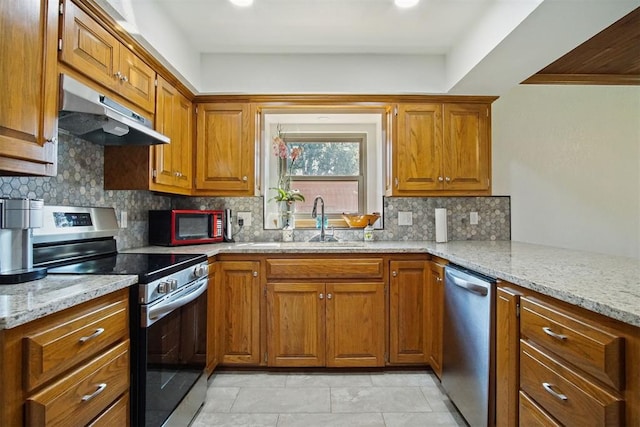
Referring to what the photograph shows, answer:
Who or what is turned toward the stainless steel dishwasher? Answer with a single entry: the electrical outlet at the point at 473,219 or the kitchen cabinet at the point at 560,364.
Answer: the electrical outlet

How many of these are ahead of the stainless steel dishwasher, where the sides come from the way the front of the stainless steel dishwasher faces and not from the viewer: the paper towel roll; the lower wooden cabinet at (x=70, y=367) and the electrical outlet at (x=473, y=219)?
1

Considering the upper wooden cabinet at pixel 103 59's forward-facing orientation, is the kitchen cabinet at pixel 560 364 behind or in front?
in front

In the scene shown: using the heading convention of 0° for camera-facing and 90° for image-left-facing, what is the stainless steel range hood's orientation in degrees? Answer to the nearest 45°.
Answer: approximately 315°

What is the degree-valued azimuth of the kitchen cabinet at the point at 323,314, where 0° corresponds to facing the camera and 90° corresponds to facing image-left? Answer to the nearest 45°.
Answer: approximately 0°

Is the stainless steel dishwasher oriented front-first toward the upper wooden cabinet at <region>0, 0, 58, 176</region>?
yes

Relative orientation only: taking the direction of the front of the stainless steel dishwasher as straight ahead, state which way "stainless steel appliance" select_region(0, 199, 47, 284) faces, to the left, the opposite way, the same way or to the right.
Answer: the opposite way

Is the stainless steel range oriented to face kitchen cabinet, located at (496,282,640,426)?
yes

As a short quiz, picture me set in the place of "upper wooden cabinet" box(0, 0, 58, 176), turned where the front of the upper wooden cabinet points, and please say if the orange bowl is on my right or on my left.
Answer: on my left

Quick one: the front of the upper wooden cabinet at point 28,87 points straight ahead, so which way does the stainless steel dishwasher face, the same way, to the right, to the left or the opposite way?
the opposite way

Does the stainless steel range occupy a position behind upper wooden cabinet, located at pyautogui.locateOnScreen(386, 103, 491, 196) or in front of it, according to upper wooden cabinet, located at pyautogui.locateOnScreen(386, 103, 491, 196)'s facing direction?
in front
